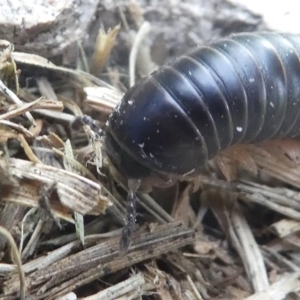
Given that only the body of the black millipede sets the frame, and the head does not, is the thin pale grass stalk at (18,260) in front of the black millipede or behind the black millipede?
in front

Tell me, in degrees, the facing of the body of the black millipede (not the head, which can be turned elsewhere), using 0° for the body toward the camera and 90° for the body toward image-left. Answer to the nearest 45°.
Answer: approximately 45°

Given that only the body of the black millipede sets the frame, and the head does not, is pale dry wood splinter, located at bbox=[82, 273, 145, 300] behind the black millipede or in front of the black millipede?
in front

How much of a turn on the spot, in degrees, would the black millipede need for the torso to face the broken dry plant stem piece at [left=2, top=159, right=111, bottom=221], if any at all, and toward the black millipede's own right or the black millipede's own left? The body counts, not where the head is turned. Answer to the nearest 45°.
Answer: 0° — it already faces it
